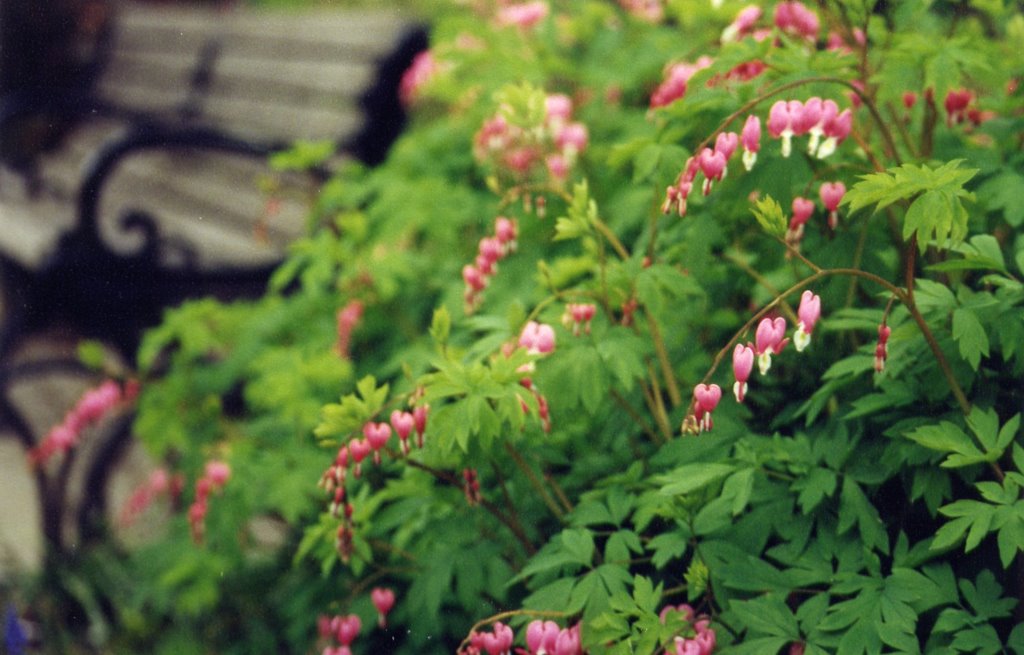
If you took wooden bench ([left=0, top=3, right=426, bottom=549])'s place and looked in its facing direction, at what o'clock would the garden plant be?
The garden plant is roughly at 10 o'clock from the wooden bench.

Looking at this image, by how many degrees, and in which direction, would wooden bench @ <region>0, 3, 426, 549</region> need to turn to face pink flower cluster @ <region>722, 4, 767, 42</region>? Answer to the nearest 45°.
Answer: approximately 45° to its left
